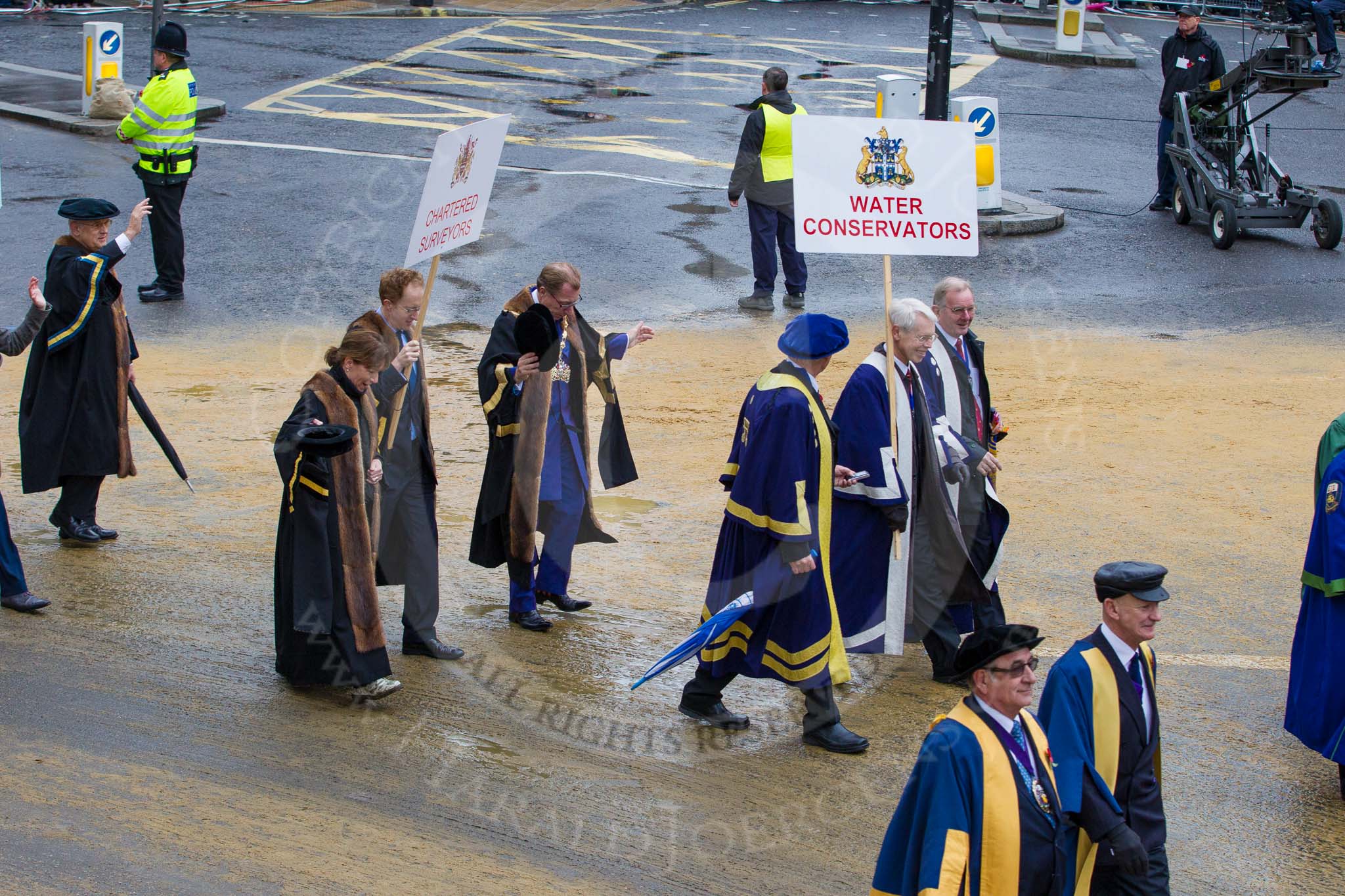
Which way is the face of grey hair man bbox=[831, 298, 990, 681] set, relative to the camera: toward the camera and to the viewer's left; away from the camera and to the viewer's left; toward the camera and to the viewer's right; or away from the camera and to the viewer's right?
toward the camera and to the viewer's right

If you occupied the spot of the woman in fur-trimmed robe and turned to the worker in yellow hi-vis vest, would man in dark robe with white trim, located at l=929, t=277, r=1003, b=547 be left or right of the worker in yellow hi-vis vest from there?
right

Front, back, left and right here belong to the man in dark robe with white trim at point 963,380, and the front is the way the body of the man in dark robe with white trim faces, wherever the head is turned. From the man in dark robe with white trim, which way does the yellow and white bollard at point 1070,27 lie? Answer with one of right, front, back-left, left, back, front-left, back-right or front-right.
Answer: back-left

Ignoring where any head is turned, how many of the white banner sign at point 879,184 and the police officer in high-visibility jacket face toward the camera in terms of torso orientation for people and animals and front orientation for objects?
1

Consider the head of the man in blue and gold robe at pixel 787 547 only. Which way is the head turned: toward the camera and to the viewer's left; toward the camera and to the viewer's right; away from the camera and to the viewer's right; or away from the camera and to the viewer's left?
away from the camera and to the viewer's right

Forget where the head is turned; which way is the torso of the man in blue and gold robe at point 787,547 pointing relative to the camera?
to the viewer's right

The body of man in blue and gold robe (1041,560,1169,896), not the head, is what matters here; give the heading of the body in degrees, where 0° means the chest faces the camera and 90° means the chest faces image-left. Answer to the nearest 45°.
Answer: approximately 315°

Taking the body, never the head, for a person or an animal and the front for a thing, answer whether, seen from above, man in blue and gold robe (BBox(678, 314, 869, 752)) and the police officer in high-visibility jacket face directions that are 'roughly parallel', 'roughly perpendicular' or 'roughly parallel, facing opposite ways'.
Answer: roughly parallel, facing opposite ways

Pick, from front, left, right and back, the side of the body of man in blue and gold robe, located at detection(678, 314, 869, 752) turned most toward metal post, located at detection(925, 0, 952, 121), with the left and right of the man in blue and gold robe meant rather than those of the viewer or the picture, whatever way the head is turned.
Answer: left

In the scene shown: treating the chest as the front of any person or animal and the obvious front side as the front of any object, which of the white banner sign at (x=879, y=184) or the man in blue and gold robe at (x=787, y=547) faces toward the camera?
the white banner sign

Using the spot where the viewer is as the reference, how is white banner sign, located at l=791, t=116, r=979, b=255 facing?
facing the viewer
